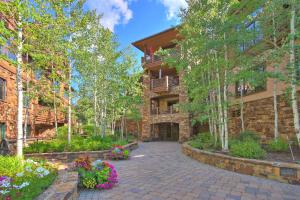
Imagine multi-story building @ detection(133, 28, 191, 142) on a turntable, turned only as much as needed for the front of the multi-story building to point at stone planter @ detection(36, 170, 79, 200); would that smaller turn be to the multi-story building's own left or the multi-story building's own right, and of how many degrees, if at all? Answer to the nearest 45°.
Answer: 0° — it already faces it

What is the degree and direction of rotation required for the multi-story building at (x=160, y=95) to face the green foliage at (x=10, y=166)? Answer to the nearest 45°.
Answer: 0° — it already faces it

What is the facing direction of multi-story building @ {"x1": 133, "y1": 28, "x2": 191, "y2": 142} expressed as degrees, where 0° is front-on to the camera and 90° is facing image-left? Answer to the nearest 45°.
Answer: approximately 0°

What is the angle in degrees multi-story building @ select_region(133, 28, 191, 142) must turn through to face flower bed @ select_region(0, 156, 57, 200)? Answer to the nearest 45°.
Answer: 0° — it already faces it
